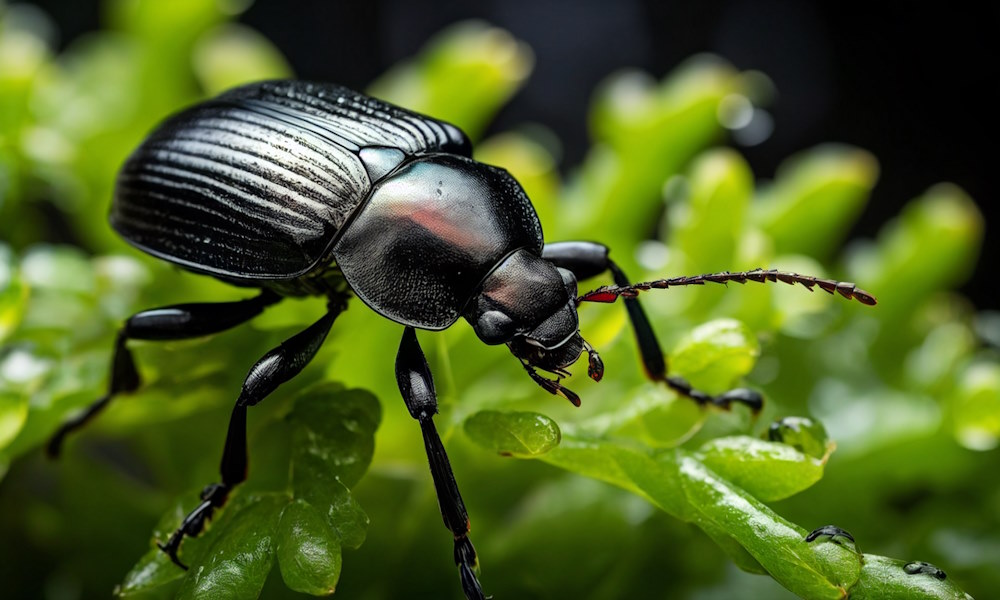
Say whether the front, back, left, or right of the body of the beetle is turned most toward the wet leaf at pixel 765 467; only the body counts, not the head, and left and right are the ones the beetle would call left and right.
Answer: front

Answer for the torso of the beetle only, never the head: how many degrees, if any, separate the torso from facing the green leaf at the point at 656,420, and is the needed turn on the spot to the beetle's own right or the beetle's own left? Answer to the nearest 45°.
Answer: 0° — it already faces it

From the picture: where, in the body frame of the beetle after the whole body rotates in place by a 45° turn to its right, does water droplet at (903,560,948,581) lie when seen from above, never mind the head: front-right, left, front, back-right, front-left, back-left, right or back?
front-left

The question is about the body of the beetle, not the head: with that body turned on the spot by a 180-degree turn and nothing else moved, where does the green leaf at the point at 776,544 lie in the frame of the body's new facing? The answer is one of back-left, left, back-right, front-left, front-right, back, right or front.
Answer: back

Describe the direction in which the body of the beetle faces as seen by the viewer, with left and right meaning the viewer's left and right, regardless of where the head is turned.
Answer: facing the viewer and to the right of the viewer

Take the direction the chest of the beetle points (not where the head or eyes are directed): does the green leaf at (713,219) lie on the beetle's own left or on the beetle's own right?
on the beetle's own left

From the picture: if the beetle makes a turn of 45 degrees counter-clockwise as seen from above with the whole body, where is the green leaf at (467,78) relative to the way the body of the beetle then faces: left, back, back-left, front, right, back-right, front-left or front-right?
left

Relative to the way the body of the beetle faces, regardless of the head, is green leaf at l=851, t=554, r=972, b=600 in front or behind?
in front

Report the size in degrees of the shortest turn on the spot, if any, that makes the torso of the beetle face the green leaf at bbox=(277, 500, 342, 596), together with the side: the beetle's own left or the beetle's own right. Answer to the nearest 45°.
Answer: approximately 45° to the beetle's own right

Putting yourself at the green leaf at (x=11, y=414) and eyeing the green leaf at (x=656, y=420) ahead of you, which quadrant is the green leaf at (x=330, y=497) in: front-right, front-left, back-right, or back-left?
front-right

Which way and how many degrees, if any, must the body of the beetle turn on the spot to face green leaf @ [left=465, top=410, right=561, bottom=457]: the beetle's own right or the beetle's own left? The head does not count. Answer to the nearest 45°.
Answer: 0° — it already faces it
